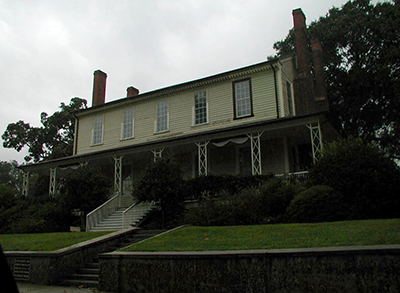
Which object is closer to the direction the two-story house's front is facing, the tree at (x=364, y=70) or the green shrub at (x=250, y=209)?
the green shrub

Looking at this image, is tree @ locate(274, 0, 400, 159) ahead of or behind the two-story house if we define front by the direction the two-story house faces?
behind

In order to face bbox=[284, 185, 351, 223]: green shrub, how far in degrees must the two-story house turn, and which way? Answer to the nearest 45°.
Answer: approximately 45° to its left

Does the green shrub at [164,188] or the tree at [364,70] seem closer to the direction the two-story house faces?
the green shrub

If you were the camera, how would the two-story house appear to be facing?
facing the viewer and to the left of the viewer

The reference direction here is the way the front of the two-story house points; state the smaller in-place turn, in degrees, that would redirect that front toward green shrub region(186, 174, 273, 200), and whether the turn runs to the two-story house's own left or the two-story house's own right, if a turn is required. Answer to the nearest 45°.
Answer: approximately 45° to the two-story house's own left

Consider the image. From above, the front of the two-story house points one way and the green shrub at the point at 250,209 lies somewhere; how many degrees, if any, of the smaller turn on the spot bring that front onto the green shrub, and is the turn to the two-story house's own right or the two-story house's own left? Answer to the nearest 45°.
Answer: approximately 45° to the two-story house's own left

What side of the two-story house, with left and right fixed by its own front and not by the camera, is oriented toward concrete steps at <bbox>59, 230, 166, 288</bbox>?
front

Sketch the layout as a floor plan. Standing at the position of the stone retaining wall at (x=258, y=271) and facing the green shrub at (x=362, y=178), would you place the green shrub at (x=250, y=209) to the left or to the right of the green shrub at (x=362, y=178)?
left

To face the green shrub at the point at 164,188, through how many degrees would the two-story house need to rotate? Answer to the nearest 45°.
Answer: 0° — it already faces it

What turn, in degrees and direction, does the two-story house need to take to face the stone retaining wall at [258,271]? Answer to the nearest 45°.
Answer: approximately 45° to its left

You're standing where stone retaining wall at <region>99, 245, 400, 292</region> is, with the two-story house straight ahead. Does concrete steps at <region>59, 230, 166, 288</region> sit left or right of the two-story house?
left

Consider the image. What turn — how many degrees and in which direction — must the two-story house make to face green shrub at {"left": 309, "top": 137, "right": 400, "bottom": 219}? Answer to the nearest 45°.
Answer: approximately 45° to its left
